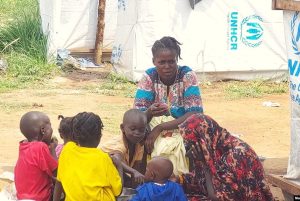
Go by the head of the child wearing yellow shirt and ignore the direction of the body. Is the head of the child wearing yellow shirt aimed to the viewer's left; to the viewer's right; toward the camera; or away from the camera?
away from the camera

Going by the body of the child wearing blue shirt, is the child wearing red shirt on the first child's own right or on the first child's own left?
on the first child's own left

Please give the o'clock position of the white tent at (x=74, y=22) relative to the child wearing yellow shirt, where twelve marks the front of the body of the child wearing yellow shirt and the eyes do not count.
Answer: The white tent is roughly at 12 o'clock from the child wearing yellow shirt.

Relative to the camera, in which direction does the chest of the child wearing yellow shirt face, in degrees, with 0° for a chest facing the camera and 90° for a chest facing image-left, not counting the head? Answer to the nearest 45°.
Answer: approximately 180°

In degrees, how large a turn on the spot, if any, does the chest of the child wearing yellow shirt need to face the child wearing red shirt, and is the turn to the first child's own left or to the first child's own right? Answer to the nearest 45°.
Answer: approximately 45° to the first child's own left

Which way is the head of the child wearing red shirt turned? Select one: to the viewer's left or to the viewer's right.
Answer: to the viewer's right

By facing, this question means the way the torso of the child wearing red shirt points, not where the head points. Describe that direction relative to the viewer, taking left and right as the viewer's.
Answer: facing away from the viewer and to the right of the viewer

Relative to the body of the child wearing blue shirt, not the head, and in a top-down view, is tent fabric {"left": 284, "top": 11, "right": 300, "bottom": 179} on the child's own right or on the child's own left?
on the child's own right

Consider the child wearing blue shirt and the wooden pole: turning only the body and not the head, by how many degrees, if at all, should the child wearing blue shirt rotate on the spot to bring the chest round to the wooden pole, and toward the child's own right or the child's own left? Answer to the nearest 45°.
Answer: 0° — they already face it

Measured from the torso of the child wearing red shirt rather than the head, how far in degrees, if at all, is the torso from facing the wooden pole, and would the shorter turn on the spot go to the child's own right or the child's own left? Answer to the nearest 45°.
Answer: approximately 45° to the child's own left

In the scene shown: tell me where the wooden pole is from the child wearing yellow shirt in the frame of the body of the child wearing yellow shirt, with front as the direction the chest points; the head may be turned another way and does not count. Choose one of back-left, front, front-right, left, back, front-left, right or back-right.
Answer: front

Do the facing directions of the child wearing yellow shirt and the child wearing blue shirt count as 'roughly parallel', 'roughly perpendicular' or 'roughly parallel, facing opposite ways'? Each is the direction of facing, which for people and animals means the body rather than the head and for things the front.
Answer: roughly parallel

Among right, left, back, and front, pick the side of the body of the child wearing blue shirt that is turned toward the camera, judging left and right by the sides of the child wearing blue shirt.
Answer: back
